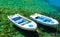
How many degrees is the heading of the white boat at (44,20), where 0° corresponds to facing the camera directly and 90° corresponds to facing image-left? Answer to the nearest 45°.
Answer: approximately 315°
